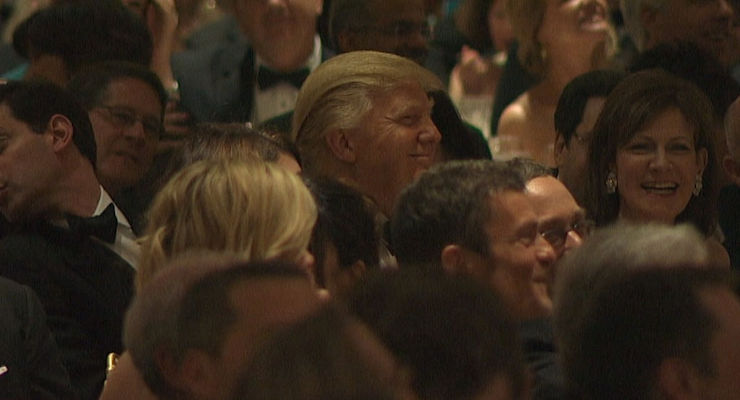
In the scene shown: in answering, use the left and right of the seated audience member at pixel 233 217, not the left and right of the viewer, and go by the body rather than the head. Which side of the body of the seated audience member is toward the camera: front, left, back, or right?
back

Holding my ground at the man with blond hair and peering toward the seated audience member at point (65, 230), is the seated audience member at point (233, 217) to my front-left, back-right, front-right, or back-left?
front-left

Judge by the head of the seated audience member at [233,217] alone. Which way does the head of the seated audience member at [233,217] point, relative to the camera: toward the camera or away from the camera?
away from the camera

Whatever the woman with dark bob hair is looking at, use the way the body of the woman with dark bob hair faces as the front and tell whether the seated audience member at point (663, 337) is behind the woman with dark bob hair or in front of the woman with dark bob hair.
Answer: in front

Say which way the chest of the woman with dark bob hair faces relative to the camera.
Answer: toward the camera

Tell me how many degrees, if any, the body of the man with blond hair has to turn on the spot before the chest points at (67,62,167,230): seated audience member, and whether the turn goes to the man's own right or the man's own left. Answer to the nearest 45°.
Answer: approximately 180°

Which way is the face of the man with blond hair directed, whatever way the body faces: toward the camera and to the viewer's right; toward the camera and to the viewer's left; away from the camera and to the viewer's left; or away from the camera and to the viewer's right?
toward the camera and to the viewer's right

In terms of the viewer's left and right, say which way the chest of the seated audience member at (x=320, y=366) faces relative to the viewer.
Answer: facing away from the viewer and to the right of the viewer

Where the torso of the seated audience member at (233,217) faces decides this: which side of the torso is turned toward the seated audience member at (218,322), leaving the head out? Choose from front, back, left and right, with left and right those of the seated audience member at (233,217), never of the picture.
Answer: back

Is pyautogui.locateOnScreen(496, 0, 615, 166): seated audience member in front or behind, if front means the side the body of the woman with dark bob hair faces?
behind

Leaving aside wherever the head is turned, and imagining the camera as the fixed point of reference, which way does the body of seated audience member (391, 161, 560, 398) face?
to the viewer's right

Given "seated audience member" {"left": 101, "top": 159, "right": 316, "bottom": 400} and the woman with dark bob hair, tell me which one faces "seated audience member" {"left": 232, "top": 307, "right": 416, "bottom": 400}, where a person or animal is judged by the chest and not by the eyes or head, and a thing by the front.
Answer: the woman with dark bob hair

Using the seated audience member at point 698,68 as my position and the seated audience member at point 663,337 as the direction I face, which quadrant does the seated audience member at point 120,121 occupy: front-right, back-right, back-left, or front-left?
front-right

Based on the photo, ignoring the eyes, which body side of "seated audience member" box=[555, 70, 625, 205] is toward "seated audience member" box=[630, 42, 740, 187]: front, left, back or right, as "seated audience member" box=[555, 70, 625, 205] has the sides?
left
